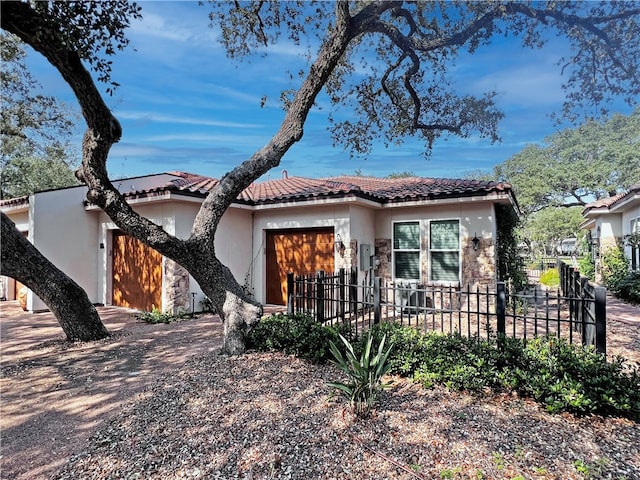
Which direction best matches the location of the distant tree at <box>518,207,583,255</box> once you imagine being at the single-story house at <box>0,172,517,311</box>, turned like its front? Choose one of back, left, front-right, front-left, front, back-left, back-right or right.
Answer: back-left

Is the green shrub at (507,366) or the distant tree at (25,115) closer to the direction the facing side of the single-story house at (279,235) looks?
the green shrub

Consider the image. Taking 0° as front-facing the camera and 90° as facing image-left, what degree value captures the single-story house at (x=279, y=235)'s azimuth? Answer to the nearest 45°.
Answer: approximately 0°

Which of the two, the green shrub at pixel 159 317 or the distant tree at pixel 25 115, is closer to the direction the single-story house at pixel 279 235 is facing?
the green shrub

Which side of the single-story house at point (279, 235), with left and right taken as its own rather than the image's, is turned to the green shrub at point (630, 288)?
left
